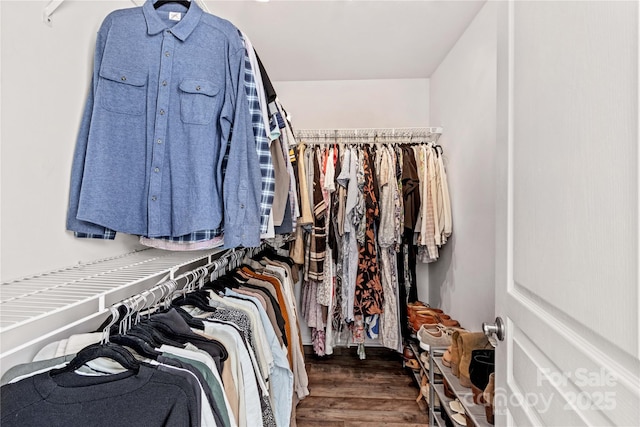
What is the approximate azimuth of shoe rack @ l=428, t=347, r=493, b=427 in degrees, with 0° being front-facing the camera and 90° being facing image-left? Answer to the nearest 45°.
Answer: approximately 90°

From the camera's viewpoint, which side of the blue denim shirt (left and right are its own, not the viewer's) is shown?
front

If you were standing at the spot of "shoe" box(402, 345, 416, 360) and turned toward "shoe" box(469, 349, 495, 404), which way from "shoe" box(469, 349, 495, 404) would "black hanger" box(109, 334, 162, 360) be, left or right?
right

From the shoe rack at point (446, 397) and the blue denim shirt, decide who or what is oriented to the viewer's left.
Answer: the shoe rack

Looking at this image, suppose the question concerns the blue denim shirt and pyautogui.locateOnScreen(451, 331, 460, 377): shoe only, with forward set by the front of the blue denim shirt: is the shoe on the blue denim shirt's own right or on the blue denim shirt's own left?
on the blue denim shirt's own left

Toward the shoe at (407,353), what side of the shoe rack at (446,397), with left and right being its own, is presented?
right

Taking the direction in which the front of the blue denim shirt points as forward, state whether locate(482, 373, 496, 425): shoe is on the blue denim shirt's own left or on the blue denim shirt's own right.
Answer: on the blue denim shirt's own left

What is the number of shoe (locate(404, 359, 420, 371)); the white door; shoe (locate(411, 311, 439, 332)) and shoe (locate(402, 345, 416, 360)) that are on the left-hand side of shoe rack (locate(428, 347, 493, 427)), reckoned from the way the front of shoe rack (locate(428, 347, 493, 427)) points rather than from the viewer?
1

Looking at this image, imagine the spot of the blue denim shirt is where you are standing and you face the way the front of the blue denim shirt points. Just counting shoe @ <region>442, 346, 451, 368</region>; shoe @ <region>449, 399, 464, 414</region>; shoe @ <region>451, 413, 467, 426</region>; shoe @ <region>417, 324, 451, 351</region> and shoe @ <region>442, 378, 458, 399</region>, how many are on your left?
5

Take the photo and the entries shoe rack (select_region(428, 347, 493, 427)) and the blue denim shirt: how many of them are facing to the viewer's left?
1

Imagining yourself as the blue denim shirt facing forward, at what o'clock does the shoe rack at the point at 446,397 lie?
The shoe rack is roughly at 9 o'clock from the blue denim shirt.

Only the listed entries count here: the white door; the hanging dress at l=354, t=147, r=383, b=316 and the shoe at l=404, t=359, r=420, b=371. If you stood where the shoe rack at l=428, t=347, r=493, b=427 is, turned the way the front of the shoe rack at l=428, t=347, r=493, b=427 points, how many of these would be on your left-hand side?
1
